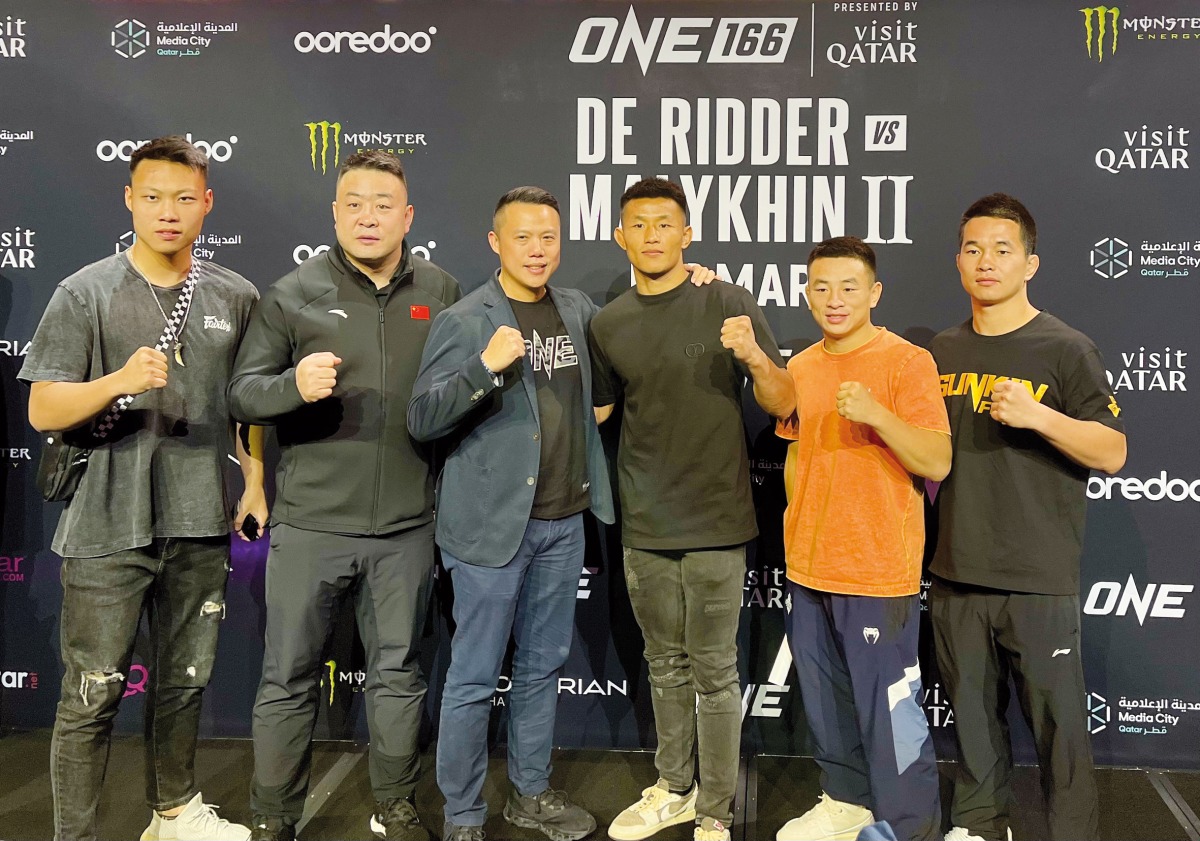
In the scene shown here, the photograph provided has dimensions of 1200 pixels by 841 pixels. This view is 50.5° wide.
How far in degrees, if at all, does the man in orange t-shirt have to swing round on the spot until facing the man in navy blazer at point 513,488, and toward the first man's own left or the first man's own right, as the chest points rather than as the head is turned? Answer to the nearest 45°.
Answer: approximately 45° to the first man's own right

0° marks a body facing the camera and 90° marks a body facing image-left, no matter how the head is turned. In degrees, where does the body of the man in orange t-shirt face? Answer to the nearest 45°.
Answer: approximately 45°

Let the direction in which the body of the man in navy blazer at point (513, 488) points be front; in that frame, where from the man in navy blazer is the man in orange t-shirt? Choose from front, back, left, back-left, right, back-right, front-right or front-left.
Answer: front-left

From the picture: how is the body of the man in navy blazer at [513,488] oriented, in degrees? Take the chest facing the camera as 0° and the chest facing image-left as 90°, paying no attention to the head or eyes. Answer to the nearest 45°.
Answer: approximately 315°

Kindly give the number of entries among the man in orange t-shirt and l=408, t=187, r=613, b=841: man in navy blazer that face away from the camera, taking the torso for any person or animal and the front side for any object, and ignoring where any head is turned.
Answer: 0

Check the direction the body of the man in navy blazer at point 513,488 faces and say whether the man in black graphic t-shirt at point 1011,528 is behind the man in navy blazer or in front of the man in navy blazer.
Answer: in front
